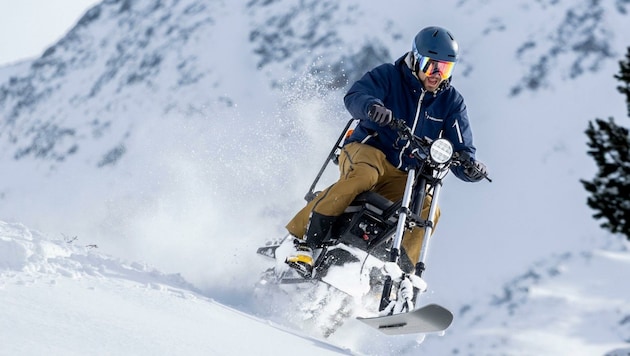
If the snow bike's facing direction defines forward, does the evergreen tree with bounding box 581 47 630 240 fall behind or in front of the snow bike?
behind

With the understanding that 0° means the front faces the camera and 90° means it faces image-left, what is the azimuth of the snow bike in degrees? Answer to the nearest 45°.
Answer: approximately 315°

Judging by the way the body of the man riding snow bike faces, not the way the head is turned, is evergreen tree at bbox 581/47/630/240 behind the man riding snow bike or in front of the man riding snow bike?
behind

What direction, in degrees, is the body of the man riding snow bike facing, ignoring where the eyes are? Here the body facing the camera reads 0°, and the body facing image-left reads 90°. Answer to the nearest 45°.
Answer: approximately 315°
